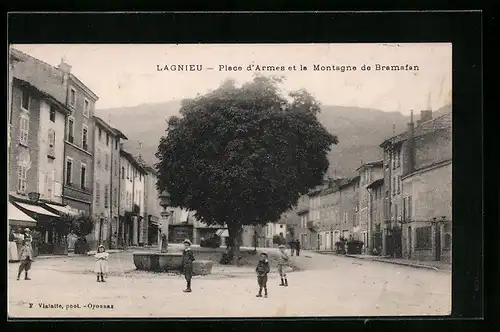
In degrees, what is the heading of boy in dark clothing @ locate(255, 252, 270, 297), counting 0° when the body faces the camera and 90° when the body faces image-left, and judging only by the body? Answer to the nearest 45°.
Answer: approximately 0°

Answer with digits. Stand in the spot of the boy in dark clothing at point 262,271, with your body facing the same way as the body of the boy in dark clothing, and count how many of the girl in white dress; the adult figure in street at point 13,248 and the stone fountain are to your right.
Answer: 3

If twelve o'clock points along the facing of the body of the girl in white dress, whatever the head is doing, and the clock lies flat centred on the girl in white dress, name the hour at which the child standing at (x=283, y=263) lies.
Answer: The child standing is roughly at 9 o'clock from the girl in white dress.

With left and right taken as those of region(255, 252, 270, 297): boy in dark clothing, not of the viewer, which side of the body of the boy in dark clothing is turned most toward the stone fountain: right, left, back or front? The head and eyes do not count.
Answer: right

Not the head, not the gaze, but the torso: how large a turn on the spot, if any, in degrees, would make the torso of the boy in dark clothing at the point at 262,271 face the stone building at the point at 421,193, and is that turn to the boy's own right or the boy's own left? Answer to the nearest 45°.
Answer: approximately 90° to the boy's own left

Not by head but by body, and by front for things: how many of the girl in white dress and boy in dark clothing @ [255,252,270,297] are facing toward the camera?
2
